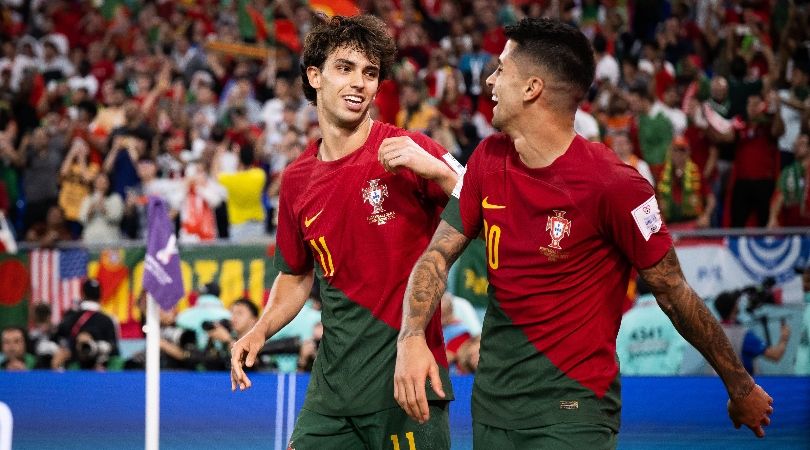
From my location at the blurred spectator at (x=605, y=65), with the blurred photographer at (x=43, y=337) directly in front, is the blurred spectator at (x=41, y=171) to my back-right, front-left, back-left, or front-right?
front-right

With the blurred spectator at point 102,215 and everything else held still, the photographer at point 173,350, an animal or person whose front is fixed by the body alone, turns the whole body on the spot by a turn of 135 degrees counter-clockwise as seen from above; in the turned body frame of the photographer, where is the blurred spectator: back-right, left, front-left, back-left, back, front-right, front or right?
front

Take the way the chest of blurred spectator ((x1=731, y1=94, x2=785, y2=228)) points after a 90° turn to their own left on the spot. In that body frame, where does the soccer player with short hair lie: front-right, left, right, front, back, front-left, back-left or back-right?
right

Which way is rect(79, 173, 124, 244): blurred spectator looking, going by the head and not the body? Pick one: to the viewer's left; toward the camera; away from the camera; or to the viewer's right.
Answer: toward the camera

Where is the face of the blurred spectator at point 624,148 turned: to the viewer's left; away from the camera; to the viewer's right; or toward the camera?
toward the camera

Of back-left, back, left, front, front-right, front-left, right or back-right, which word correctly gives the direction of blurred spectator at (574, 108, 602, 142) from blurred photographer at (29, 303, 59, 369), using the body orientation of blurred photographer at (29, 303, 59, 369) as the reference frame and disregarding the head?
left

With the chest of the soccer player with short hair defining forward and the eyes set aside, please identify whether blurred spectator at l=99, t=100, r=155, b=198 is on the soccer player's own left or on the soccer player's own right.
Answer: on the soccer player's own right

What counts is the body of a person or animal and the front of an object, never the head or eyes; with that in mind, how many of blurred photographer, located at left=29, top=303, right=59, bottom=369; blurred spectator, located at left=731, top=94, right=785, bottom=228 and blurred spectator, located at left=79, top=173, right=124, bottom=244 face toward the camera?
3

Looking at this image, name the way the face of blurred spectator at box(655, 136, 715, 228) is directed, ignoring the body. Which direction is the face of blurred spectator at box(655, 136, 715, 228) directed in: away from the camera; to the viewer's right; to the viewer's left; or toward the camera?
toward the camera

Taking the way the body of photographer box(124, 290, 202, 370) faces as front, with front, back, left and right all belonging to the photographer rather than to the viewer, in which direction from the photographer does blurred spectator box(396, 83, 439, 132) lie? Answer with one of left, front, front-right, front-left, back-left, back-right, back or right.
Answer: left

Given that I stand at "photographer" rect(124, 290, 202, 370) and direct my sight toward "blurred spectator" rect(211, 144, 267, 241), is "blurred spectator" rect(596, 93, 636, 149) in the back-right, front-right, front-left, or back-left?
front-right

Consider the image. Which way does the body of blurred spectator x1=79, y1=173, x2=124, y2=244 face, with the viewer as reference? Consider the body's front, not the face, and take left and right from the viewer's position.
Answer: facing the viewer

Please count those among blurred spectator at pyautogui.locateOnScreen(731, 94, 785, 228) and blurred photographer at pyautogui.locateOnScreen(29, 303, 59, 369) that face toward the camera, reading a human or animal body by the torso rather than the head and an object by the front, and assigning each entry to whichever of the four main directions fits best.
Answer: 2

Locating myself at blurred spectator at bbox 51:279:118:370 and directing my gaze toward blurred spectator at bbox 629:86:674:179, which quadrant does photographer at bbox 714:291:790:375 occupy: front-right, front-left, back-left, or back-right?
front-right

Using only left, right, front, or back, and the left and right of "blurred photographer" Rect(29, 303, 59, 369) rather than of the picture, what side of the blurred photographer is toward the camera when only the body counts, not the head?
front

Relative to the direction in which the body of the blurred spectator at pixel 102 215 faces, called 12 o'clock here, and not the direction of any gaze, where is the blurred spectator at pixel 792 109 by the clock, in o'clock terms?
the blurred spectator at pixel 792 109 is roughly at 10 o'clock from the blurred spectator at pixel 102 215.

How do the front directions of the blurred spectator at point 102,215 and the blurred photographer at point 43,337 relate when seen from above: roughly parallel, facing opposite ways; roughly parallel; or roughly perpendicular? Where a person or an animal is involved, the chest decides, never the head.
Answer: roughly parallel

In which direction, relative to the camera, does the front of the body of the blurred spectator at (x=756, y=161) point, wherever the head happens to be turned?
toward the camera
